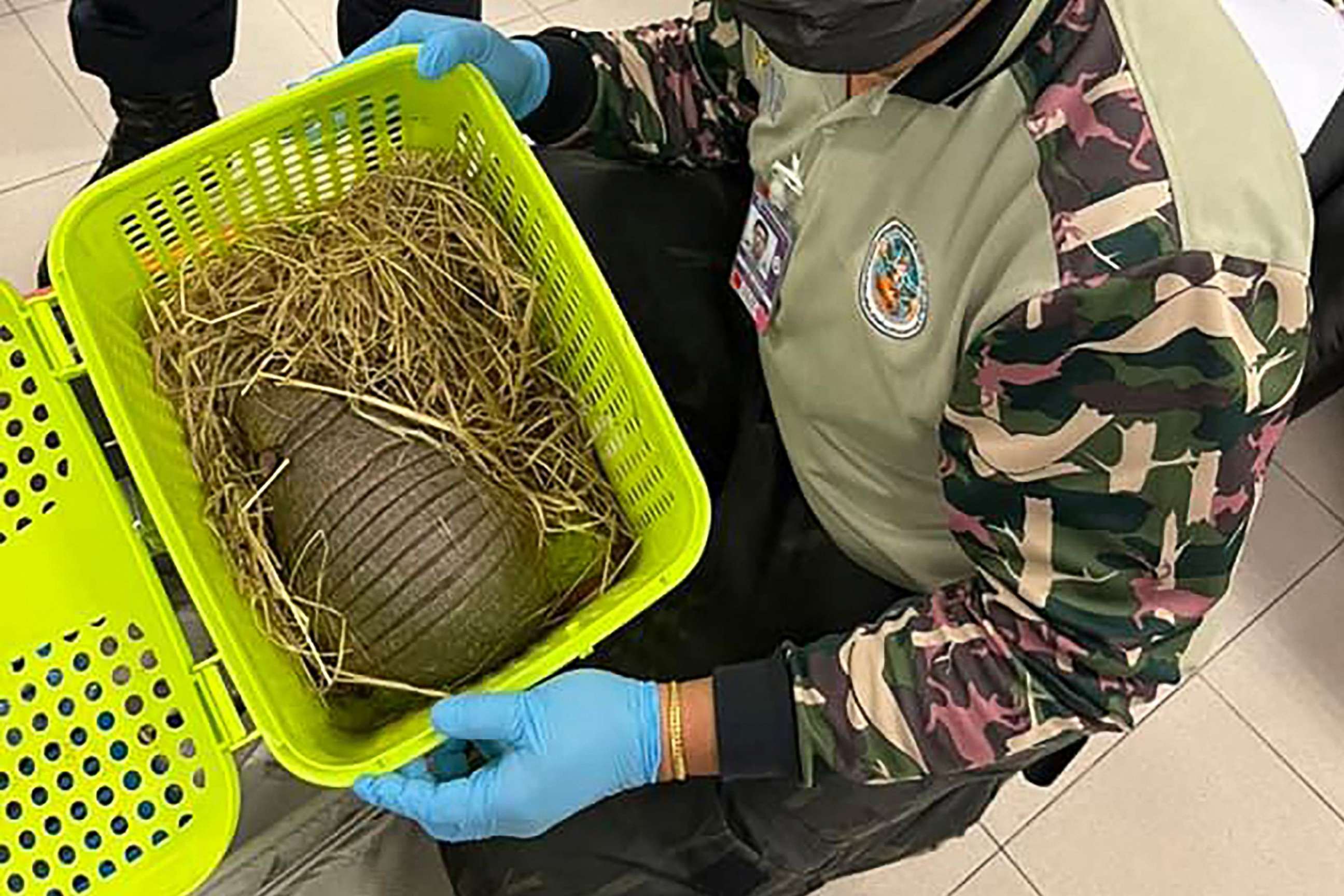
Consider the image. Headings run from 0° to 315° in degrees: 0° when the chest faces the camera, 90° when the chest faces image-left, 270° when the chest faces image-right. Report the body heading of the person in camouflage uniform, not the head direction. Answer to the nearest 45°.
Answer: approximately 45°
